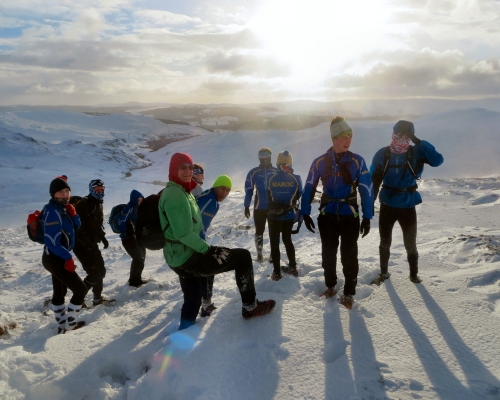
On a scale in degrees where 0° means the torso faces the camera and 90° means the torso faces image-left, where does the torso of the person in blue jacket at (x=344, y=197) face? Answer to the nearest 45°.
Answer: approximately 0°

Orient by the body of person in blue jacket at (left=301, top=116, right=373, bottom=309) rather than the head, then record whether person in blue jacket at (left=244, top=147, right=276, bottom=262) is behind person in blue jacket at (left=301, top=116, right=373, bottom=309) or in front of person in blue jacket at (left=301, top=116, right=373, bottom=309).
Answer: behind

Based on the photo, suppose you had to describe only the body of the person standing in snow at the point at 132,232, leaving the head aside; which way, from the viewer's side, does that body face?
to the viewer's right

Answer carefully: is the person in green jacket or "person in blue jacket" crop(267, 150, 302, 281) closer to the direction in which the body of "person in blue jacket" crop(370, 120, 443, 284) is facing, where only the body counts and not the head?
the person in green jacket

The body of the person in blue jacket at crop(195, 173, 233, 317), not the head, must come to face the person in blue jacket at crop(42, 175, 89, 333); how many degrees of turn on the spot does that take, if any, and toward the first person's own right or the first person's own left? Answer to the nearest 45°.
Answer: approximately 135° to the first person's own right
